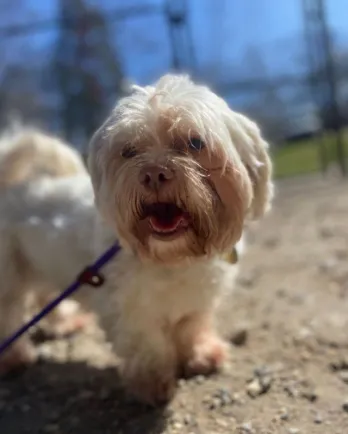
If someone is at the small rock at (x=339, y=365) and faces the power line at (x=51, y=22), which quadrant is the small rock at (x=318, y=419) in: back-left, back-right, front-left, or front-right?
back-left

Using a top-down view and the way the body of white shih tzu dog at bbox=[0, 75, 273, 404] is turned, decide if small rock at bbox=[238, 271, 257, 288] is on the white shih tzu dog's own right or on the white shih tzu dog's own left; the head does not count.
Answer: on the white shih tzu dog's own left

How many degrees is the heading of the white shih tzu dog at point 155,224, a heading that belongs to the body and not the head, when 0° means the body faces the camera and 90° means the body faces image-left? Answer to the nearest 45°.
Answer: approximately 315°

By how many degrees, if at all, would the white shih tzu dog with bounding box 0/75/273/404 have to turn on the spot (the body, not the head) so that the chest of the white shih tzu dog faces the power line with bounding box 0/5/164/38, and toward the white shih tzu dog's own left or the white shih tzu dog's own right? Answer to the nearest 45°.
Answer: approximately 135° to the white shih tzu dog's own left

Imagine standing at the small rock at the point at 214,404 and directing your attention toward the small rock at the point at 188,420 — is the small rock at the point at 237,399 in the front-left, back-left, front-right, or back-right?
back-left

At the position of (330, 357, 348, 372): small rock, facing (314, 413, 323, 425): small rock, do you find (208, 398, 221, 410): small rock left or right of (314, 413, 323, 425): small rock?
right
